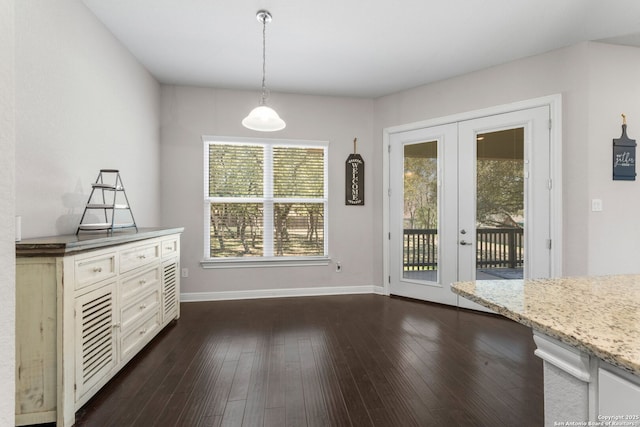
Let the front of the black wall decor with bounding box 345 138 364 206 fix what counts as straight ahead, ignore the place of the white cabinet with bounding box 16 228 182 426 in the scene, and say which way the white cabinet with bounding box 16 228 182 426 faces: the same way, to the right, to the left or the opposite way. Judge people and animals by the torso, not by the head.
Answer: to the left

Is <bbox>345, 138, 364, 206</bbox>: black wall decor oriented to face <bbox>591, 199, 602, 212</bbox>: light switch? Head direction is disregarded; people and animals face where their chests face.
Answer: no

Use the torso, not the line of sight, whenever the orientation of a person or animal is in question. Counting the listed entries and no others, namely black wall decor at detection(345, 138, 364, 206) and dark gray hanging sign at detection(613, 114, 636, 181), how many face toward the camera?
2

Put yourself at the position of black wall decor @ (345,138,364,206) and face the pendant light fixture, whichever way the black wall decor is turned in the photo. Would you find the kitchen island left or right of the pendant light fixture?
left

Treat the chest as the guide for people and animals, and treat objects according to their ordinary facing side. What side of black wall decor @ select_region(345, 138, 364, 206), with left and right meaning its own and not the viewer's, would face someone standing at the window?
right

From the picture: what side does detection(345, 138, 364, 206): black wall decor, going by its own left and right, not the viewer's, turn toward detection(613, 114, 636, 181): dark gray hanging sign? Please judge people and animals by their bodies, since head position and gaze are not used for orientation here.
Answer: left

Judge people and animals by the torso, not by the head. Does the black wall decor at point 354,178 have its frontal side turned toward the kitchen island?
yes

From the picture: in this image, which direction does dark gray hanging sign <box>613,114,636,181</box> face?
toward the camera

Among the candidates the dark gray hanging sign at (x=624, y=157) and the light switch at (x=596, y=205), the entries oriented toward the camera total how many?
2

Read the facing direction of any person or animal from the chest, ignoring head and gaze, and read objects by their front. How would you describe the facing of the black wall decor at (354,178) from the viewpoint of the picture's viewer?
facing the viewer

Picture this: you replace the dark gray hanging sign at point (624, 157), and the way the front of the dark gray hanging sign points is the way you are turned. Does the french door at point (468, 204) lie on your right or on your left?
on your right

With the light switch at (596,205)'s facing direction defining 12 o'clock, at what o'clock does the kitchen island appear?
The kitchen island is roughly at 12 o'clock from the light switch.

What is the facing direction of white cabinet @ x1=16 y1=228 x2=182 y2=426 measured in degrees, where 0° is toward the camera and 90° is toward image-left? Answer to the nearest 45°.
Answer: approximately 315°

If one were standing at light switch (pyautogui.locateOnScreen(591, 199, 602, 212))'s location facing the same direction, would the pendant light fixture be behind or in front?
in front

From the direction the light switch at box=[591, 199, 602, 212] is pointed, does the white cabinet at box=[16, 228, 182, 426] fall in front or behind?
in front

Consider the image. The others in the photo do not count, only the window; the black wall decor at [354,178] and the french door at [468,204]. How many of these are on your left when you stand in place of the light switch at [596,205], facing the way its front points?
0

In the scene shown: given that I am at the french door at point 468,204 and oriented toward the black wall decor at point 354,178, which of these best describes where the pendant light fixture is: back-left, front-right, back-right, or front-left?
front-left

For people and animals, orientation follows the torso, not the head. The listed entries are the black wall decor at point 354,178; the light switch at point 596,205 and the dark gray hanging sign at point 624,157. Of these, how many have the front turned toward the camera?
3

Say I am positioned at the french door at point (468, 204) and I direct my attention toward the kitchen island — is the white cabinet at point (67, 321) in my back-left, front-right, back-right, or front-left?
front-right

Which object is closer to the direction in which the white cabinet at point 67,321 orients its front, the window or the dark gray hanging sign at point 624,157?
the dark gray hanging sign

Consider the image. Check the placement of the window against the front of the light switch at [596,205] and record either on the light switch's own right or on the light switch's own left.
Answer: on the light switch's own right

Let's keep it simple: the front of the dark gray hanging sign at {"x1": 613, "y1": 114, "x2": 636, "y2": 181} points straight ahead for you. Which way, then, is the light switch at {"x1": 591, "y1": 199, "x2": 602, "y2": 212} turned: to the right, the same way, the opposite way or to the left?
the same way
